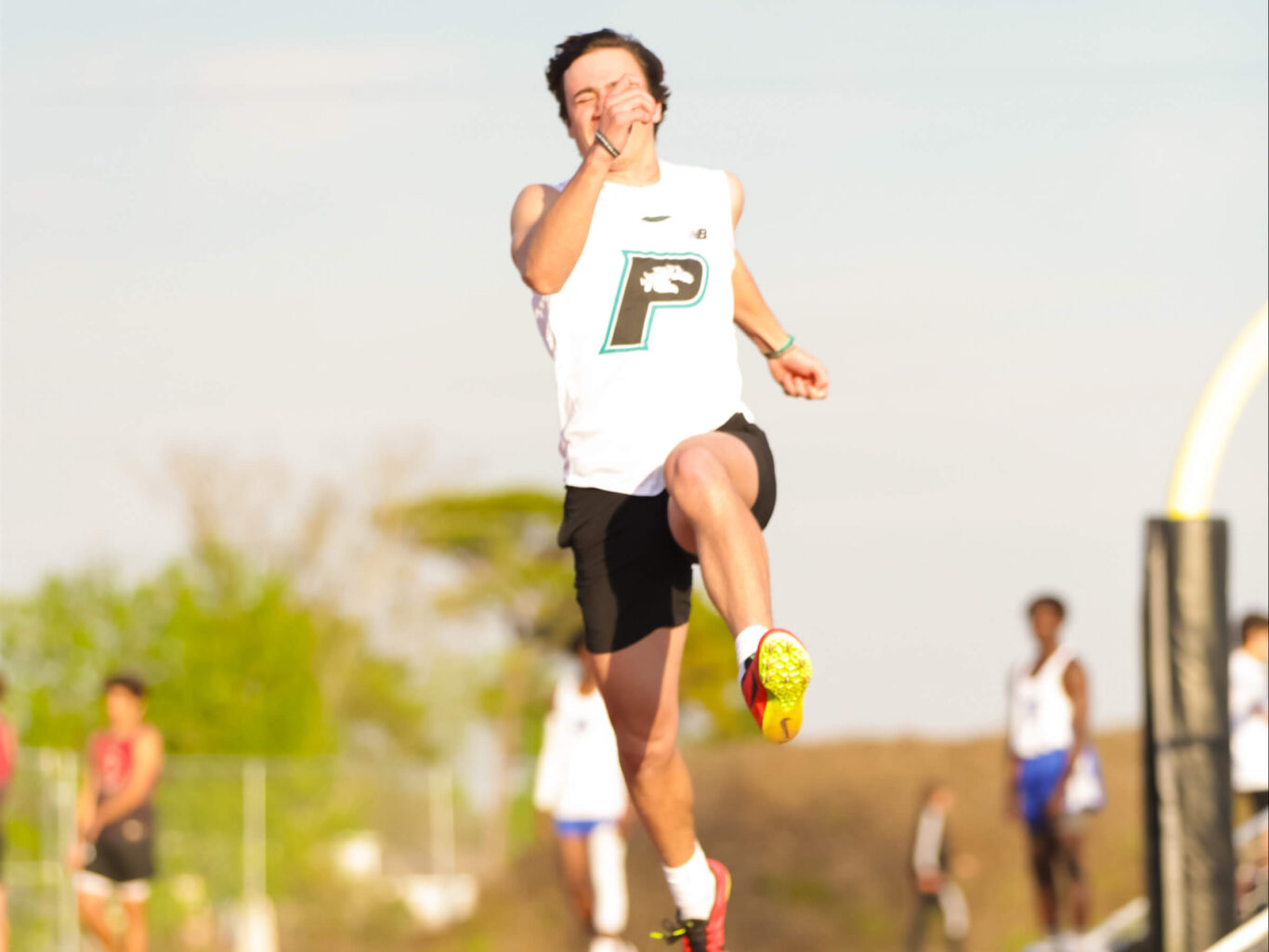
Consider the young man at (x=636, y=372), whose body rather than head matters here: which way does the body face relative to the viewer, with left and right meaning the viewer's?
facing the viewer

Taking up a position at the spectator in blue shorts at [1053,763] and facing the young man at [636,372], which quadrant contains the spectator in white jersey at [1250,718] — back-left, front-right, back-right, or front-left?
back-left

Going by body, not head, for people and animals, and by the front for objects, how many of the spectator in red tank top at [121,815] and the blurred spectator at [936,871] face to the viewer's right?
1

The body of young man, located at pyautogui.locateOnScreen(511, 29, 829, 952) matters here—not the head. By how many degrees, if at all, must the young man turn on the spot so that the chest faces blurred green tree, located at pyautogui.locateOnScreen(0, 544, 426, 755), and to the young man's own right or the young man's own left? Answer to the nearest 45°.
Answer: approximately 180°

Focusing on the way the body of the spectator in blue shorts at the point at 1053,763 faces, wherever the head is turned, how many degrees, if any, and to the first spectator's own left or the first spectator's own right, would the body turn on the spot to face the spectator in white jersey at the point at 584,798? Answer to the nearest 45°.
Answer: approximately 45° to the first spectator's own right
